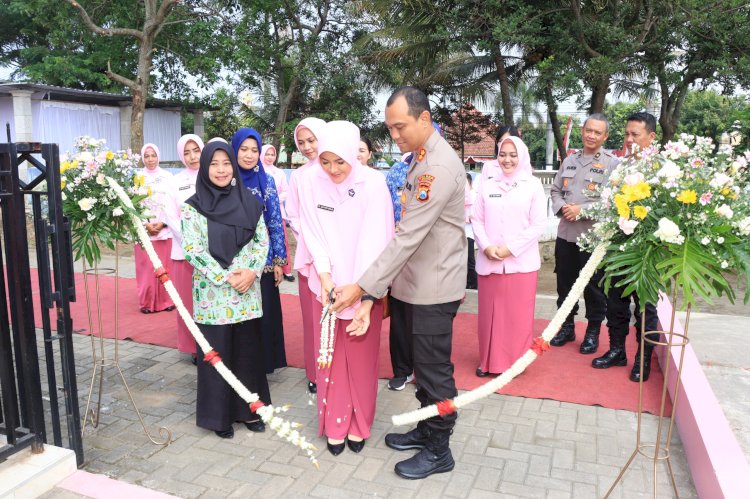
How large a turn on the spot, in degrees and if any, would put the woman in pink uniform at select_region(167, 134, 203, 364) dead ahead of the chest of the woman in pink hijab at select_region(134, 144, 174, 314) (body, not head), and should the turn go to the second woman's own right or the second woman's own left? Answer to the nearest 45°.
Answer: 0° — they already face them

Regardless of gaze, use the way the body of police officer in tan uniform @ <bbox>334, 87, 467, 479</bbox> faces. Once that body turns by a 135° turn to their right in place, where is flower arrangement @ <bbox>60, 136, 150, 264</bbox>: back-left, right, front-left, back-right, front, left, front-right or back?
back-left

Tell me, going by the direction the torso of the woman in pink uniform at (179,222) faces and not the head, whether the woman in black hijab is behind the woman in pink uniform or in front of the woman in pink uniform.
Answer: in front

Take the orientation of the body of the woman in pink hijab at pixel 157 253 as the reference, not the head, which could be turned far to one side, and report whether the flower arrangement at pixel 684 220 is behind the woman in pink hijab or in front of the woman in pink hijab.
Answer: in front

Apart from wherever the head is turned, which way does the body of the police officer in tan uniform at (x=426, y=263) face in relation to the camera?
to the viewer's left

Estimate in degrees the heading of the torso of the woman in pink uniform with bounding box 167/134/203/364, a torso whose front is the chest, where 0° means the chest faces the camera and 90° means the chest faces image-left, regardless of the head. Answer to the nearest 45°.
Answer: approximately 315°

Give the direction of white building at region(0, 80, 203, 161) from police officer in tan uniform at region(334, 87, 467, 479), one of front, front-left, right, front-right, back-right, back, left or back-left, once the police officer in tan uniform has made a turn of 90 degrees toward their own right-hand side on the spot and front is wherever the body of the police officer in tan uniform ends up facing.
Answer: front-left

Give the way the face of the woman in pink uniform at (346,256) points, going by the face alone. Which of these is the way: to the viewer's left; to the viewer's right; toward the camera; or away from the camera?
toward the camera

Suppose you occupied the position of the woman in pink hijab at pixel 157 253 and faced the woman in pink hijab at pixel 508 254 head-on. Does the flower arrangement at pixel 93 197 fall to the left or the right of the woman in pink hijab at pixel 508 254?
right

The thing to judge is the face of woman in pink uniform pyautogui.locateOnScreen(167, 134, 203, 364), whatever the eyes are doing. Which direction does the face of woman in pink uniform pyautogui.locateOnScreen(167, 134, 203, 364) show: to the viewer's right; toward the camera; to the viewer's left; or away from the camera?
toward the camera

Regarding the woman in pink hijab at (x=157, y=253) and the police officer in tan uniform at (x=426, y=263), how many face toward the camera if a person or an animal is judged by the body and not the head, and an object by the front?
1

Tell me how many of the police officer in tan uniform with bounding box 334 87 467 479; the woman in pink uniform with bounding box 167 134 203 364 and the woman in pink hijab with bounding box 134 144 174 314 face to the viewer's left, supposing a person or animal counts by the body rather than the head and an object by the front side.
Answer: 1

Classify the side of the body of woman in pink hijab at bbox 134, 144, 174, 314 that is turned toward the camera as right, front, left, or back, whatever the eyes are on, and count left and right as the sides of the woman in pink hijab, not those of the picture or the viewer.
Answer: front

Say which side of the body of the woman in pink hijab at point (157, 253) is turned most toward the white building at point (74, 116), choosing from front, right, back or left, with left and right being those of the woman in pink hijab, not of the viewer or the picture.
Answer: back

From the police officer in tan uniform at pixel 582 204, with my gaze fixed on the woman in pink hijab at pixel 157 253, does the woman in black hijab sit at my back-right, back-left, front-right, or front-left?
front-left

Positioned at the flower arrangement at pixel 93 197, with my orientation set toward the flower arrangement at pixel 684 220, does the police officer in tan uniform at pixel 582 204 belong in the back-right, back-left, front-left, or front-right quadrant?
front-left

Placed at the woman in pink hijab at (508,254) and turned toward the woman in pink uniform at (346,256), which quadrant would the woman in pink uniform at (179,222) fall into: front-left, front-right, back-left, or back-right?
front-right

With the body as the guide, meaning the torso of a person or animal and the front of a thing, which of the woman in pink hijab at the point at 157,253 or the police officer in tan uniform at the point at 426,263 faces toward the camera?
the woman in pink hijab
